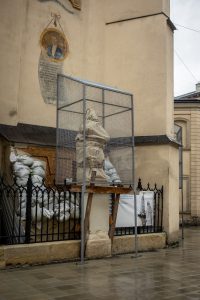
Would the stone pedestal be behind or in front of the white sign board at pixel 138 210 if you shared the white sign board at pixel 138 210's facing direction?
in front

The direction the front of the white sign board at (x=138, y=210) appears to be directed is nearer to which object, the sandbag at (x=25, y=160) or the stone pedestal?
the stone pedestal

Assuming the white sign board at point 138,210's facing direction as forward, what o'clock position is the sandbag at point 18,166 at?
The sandbag is roughly at 2 o'clock from the white sign board.

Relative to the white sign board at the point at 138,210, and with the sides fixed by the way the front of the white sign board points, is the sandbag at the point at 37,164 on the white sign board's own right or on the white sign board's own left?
on the white sign board's own right

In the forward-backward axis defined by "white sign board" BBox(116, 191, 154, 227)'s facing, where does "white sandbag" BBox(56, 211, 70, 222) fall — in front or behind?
behind

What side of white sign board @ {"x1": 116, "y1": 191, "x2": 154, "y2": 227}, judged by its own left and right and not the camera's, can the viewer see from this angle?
front

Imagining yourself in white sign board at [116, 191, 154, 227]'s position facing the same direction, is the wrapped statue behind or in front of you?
in front

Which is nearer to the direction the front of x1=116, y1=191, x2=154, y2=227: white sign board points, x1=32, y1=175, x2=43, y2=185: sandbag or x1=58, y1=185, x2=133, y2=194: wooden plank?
the wooden plank

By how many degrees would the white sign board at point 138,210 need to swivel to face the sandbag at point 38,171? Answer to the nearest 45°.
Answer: approximately 45° to its right

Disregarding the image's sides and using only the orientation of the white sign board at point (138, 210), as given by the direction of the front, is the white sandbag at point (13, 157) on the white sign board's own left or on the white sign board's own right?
on the white sign board's own right

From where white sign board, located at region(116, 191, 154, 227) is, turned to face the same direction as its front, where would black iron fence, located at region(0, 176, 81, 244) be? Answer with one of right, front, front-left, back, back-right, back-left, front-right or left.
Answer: front-right
